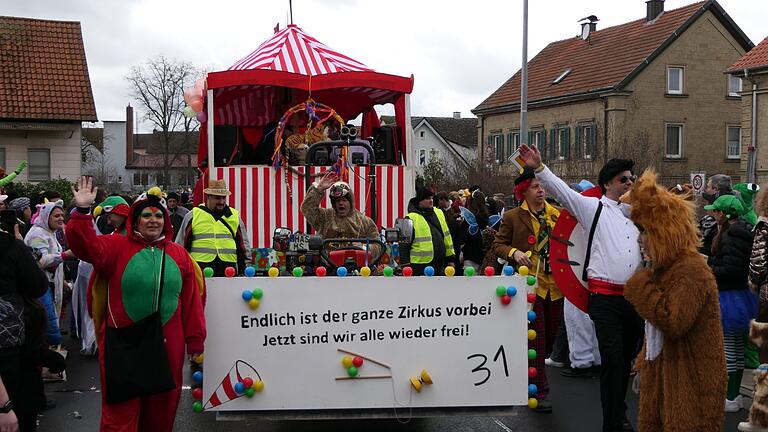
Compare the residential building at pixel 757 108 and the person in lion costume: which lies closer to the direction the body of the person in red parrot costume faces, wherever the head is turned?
the person in lion costume

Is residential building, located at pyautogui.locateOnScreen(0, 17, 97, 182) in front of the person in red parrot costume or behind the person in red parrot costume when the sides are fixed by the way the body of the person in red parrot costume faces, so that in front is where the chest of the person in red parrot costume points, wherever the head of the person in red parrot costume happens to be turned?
behind

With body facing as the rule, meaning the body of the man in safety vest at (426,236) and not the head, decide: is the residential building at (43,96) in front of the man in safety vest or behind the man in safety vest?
behind

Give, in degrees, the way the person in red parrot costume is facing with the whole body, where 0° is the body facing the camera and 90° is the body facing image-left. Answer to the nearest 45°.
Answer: approximately 0°

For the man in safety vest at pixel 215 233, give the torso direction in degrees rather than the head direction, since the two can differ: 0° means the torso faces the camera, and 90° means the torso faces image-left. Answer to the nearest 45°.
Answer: approximately 0°

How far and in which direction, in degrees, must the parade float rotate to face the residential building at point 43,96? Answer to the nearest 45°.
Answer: approximately 135° to its right

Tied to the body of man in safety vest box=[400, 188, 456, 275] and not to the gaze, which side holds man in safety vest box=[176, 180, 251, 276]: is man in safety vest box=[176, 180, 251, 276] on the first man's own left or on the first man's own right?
on the first man's own right

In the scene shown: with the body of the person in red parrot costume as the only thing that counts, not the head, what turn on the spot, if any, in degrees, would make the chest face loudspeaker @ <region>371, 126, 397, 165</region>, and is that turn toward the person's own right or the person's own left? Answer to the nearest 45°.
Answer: approximately 135° to the person's own left
